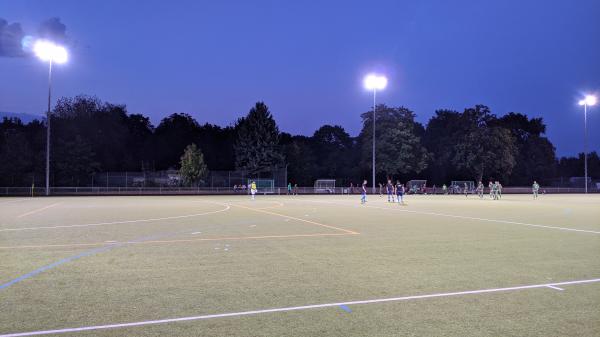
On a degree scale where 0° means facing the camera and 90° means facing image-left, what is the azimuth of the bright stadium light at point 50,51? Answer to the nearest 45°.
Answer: approximately 0°
